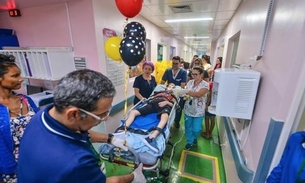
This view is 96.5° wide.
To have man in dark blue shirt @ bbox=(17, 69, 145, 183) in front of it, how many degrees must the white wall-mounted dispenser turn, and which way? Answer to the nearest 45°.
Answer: approximately 45° to its left

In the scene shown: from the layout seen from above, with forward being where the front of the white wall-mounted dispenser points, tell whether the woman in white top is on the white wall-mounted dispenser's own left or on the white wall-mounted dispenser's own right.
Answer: on the white wall-mounted dispenser's own right

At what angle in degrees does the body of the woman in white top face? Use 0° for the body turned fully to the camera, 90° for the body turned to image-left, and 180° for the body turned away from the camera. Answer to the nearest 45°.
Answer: approximately 45°

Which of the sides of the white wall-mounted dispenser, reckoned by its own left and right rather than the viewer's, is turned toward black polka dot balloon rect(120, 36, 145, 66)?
front

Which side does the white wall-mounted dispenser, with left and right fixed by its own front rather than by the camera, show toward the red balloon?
front

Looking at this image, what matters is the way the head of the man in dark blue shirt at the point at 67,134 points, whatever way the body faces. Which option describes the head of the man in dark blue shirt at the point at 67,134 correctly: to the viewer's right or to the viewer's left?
to the viewer's right

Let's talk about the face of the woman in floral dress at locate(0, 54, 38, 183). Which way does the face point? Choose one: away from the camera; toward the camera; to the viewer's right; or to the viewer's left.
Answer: to the viewer's right

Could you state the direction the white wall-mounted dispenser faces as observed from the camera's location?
facing to the left of the viewer

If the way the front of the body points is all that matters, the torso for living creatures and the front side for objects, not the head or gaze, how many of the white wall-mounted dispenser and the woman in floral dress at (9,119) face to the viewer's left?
1
